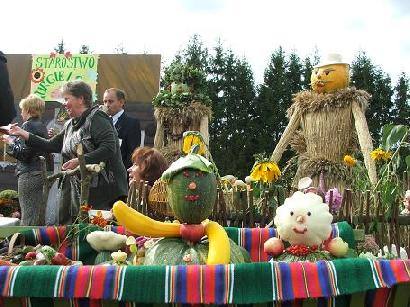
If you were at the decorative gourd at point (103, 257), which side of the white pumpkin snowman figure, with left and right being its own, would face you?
right

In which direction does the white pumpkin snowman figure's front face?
toward the camera

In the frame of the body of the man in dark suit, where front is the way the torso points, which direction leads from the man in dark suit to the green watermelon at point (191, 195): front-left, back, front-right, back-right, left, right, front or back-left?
front-left

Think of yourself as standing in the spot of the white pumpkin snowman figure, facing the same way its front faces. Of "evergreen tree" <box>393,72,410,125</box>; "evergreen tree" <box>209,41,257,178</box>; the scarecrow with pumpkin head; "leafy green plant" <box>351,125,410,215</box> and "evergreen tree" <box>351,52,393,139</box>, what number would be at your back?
5

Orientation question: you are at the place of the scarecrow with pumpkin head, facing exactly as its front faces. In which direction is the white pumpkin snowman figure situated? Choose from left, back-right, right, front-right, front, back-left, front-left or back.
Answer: front-left

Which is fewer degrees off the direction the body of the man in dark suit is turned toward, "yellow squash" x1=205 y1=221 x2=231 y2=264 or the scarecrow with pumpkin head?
the yellow squash

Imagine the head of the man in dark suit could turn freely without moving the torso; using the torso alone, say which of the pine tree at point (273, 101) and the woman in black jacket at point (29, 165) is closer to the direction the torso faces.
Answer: the woman in black jacket

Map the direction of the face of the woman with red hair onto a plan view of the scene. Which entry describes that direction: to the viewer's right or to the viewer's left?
to the viewer's left

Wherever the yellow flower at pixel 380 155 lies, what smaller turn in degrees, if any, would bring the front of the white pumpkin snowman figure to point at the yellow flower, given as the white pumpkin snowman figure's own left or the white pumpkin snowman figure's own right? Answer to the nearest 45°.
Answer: approximately 180°

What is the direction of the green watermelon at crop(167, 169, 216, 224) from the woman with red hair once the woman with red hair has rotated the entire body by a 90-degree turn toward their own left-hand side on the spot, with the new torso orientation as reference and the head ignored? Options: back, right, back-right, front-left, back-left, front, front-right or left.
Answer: front

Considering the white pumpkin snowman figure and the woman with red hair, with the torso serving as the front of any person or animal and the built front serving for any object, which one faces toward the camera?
the white pumpkin snowman figure

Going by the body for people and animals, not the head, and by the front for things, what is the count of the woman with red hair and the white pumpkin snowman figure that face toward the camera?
1
